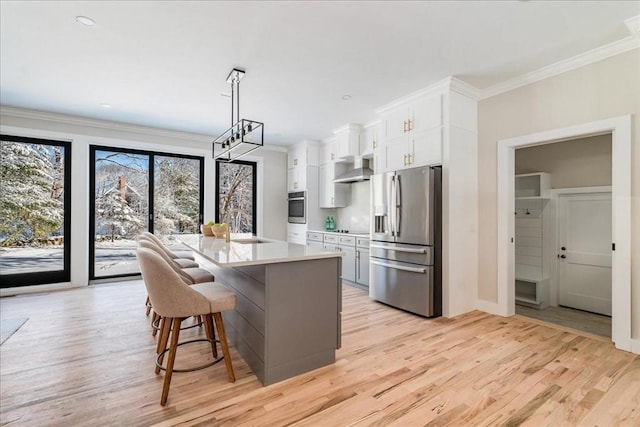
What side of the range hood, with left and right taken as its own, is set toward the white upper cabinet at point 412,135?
left

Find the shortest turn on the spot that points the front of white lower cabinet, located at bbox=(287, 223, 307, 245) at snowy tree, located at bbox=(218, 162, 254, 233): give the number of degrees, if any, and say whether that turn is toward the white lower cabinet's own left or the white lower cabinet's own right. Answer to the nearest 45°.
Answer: approximately 45° to the white lower cabinet's own right

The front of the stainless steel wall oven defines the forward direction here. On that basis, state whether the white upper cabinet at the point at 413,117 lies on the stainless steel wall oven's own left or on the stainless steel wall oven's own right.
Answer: on the stainless steel wall oven's own left

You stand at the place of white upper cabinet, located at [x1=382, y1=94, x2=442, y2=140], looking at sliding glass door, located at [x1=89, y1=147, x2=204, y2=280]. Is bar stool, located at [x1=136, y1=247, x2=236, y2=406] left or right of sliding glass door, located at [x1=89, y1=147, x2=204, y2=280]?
left

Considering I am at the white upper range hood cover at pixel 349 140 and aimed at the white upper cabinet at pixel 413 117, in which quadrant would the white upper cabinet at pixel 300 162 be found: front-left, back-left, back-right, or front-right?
back-right

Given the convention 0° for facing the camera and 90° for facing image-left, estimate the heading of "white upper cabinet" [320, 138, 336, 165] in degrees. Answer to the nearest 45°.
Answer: approximately 45°

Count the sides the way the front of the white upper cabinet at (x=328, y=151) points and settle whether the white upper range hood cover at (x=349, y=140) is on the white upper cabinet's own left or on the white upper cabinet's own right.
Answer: on the white upper cabinet's own left
